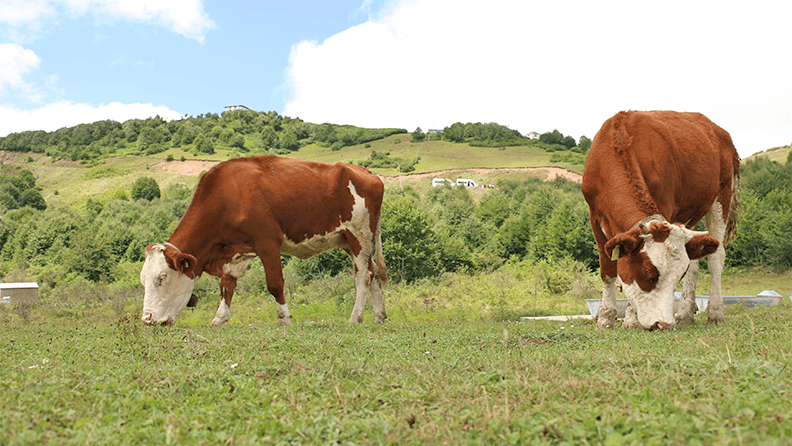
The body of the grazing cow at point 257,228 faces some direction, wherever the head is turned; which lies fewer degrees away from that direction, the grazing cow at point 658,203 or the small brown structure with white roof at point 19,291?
the small brown structure with white roof

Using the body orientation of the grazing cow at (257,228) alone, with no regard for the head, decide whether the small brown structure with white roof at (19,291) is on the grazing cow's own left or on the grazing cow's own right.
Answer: on the grazing cow's own right

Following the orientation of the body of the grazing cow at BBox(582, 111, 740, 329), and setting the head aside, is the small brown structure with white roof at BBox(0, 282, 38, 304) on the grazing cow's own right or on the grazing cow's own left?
on the grazing cow's own right

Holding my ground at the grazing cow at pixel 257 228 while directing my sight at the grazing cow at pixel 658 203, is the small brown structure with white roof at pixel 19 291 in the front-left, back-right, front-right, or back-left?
back-left

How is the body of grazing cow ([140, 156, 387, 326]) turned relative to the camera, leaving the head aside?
to the viewer's left

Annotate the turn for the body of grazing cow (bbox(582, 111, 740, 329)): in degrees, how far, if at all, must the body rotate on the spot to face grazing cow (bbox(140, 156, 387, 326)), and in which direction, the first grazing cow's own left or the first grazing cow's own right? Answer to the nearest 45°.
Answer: approximately 45° to the first grazing cow's own right

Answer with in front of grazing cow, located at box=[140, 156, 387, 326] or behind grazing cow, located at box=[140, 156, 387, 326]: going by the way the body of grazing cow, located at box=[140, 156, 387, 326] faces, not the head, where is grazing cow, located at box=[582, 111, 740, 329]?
behind

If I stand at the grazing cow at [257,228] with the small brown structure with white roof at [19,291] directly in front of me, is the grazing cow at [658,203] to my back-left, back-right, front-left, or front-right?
back-right
